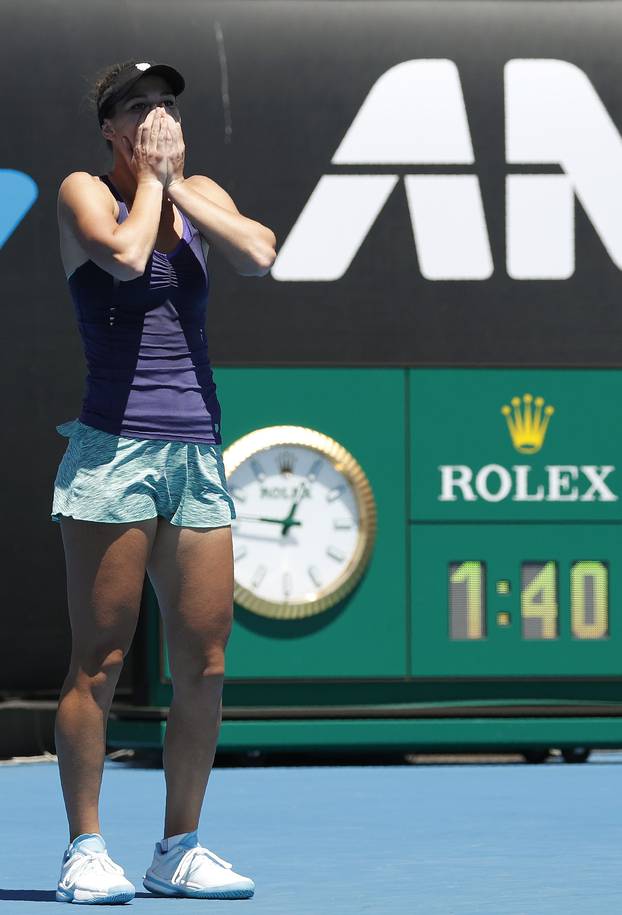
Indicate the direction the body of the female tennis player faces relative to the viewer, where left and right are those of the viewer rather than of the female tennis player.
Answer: facing the viewer and to the right of the viewer

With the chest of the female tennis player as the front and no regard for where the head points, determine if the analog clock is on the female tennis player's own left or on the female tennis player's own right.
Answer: on the female tennis player's own left

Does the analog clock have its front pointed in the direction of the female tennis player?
yes

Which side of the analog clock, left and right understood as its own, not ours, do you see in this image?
front

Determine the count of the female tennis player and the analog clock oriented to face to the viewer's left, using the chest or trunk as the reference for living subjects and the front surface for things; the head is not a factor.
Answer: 0
